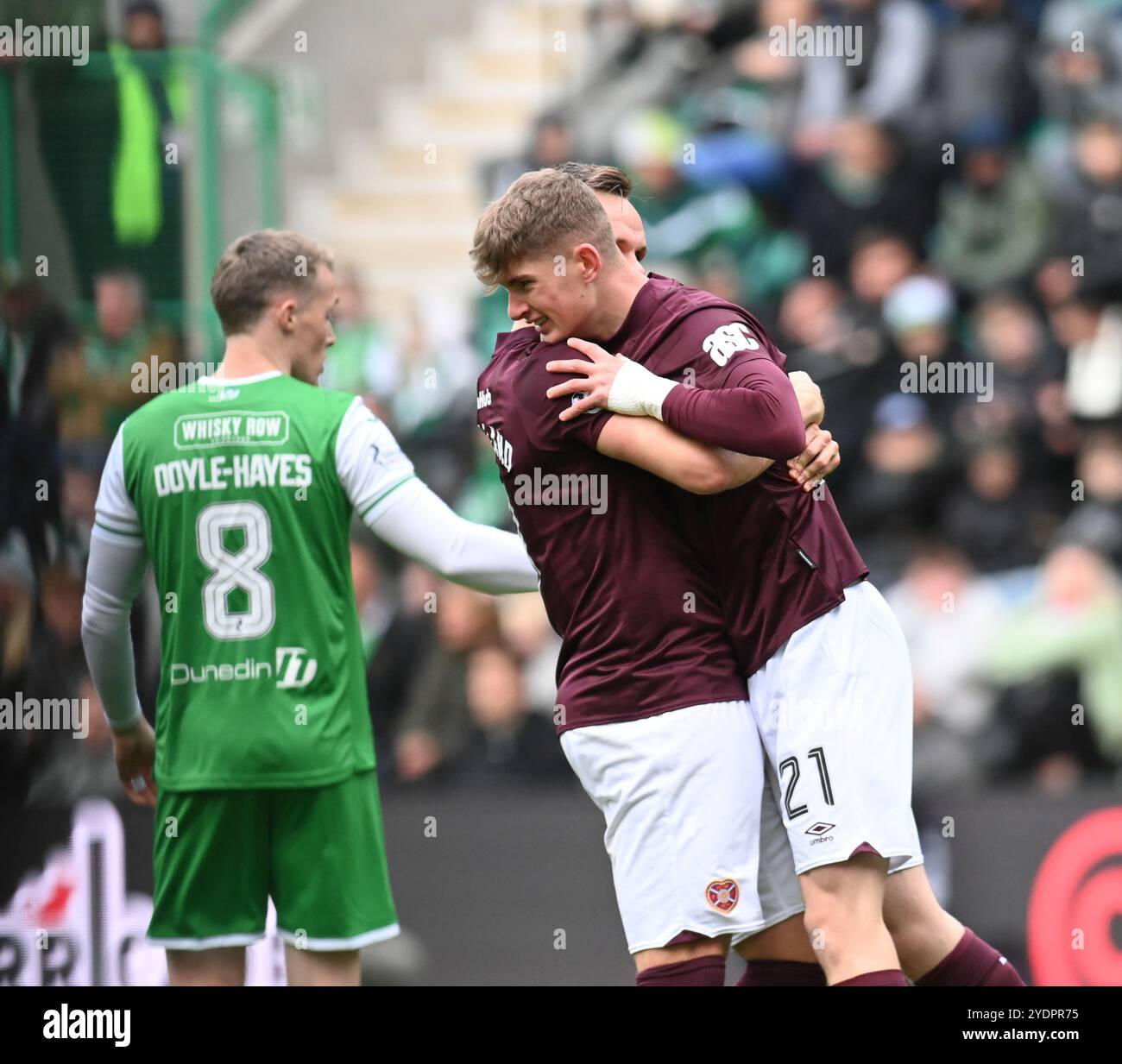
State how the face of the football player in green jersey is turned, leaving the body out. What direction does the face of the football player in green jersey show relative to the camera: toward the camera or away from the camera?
away from the camera

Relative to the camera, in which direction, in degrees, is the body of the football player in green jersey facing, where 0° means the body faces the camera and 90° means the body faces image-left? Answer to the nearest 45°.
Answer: approximately 180°

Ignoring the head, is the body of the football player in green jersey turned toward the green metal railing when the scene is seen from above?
yes
